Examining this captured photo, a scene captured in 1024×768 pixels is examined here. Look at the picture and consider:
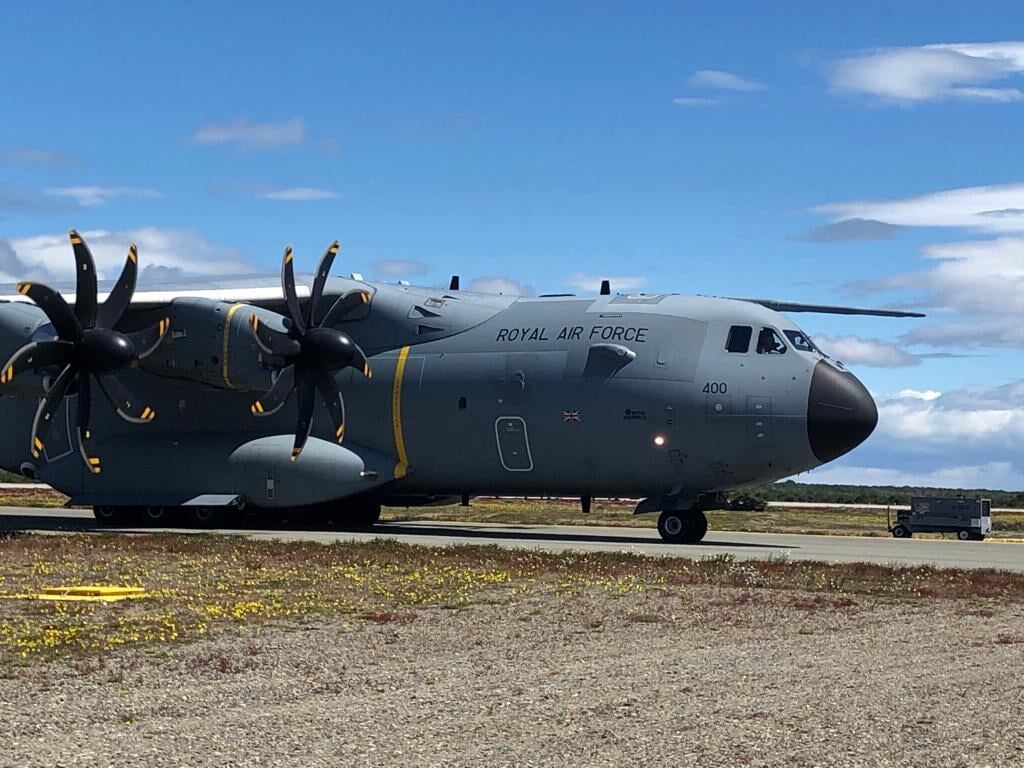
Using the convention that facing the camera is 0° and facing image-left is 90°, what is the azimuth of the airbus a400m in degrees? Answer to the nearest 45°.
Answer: approximately 315°

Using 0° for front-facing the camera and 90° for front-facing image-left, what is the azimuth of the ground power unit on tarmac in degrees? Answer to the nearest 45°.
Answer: approximately 90°
